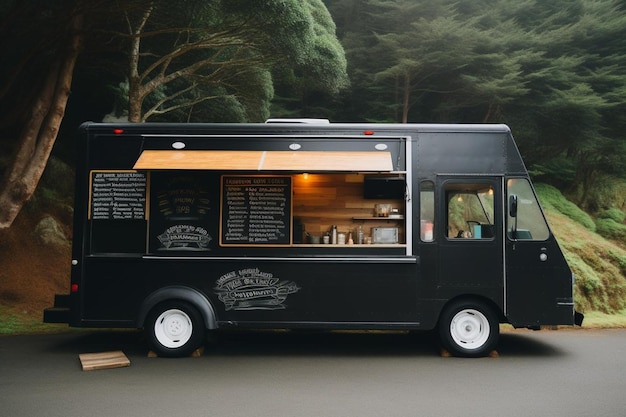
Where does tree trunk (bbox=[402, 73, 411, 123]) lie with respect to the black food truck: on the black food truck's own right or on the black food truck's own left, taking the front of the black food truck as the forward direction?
on the black food truck's own left

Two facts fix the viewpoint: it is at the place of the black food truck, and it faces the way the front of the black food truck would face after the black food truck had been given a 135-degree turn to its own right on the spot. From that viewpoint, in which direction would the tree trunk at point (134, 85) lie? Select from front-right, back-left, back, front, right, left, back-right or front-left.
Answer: right

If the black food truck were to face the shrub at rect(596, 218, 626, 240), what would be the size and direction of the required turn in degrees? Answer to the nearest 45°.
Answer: approximately 45° to its left

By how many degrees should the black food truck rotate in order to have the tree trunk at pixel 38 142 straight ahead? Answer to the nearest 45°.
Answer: approximately 135° to its left

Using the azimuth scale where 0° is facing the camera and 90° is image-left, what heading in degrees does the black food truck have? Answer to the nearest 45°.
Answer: approximately 270°

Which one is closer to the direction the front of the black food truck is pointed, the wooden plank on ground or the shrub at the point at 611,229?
the shrub
